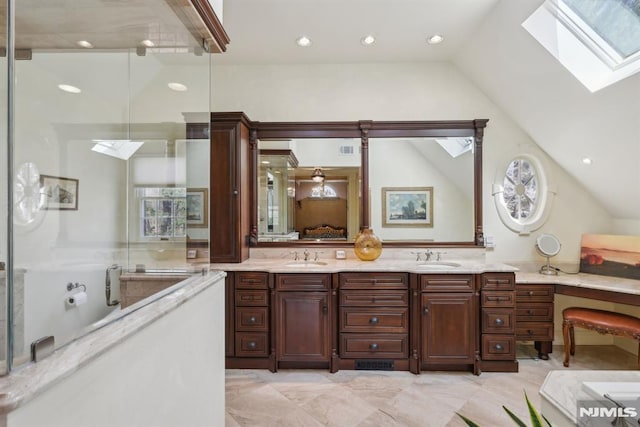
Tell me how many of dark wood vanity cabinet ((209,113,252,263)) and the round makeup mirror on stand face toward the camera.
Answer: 2

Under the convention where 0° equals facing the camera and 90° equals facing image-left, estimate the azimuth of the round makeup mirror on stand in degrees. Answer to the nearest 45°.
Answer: approximately 0°

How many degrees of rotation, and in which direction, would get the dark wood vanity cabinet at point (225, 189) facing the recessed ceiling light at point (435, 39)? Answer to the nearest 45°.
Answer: approximately 90° to its left
